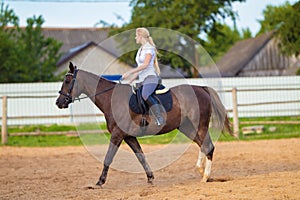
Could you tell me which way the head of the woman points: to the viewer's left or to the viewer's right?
to the viewer's left

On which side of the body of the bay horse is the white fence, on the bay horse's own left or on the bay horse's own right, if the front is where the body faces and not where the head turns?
on the bay horse's own right

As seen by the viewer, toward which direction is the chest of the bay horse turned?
to the viewer's left

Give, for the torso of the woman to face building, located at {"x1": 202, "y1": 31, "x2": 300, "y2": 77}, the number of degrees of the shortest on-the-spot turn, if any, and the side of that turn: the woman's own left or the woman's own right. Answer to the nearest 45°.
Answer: approximately 90° to the woman's own right

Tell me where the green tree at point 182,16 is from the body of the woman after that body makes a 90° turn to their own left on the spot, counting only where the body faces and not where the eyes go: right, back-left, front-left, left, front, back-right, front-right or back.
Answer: back

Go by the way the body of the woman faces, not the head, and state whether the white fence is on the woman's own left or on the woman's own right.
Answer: on the woman's own right

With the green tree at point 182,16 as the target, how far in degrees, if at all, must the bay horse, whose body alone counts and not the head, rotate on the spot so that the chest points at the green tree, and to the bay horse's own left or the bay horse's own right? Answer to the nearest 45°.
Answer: approximately 90° to the bay horse's own right

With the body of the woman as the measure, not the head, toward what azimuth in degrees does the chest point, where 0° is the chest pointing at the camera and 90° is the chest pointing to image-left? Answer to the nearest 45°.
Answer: approximately 90°

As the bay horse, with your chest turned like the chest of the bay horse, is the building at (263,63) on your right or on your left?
on your right

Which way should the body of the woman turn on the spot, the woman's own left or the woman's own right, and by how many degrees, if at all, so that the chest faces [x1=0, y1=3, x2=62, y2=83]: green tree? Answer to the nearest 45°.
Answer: approximately 90° to the woman's own right
